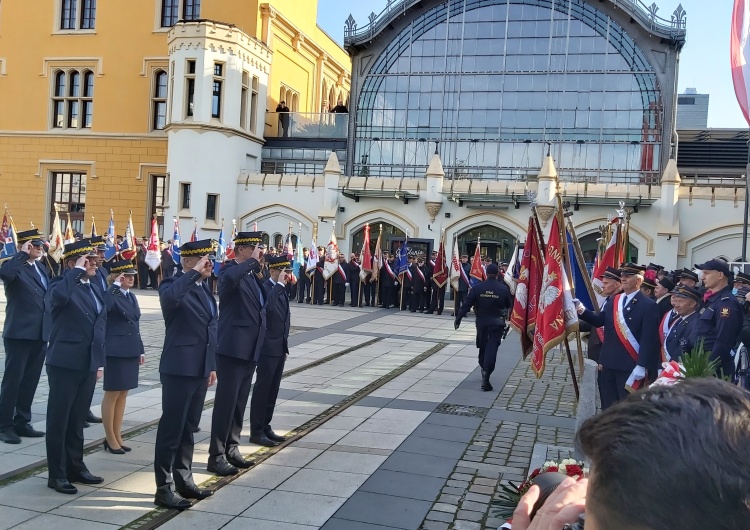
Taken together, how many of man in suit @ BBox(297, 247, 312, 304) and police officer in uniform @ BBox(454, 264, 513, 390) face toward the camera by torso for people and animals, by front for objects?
1

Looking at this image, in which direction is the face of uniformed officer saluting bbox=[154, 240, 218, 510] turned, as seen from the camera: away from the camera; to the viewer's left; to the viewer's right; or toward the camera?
to the viewer's right

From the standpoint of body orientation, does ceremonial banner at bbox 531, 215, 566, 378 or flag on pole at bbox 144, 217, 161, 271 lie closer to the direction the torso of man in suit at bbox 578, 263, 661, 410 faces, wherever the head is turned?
the ceremonial banner

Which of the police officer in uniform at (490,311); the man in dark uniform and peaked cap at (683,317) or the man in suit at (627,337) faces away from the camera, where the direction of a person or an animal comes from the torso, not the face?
the police officer in uniform at (490,311)

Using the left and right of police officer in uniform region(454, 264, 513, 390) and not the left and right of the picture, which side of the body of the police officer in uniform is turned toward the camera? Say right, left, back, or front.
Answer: back

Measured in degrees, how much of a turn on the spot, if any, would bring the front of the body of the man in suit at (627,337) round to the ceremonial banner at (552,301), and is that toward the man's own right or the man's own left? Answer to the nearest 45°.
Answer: approximately 45° to the man's own right

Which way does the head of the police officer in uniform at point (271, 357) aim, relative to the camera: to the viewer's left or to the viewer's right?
to the viewer's right

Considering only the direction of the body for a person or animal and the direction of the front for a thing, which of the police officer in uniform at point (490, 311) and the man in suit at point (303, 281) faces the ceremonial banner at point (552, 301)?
the man in suit

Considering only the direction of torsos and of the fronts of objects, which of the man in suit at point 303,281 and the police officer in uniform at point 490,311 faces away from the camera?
the police officer in uniform

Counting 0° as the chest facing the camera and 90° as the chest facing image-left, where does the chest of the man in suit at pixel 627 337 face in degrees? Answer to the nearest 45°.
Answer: approximately 45°
